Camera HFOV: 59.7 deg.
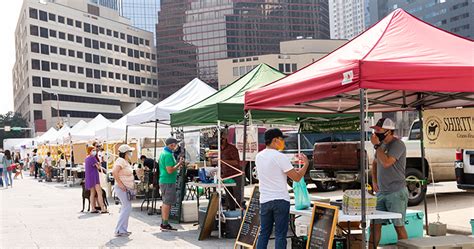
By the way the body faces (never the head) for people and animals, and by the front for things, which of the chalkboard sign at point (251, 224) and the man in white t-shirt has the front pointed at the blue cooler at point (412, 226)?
the man in white t-shirt

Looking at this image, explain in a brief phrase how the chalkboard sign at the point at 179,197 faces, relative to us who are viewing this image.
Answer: facing the viewer and to the left of the viewer

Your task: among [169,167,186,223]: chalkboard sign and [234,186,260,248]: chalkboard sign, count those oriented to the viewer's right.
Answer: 0

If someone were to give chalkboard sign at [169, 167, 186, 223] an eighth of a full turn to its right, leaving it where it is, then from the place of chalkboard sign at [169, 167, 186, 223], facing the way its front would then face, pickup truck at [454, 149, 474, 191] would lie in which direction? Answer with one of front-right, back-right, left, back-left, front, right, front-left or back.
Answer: back

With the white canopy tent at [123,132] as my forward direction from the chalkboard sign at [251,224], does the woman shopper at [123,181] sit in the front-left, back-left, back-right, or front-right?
front-left

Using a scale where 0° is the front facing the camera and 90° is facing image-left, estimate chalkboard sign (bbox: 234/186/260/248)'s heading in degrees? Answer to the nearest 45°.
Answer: approximately 45°

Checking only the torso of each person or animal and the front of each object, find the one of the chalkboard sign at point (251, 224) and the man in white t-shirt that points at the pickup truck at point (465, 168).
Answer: the man in white t-shirt

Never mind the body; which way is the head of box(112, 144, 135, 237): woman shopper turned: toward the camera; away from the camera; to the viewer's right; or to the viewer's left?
to the viewer's right

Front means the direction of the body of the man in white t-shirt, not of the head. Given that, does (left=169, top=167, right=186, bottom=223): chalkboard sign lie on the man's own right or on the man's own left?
on the man's own left
